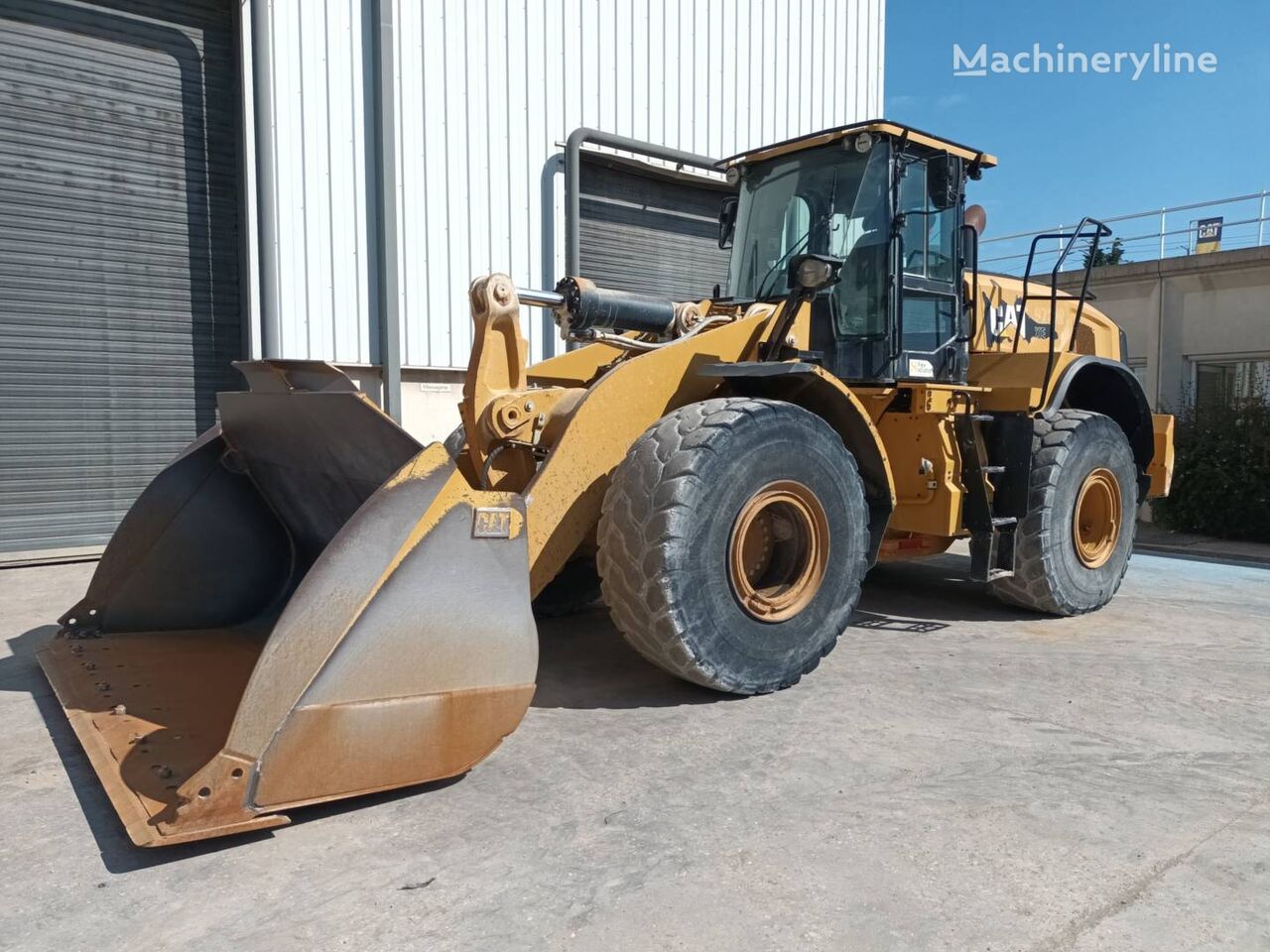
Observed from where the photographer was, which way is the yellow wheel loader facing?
facing the viewer and to the left of the viewer

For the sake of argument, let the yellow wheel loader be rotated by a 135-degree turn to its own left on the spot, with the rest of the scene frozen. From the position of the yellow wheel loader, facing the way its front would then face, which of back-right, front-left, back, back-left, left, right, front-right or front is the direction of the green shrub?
front-left

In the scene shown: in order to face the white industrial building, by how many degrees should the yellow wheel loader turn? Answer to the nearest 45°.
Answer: approximately 90° to its right
